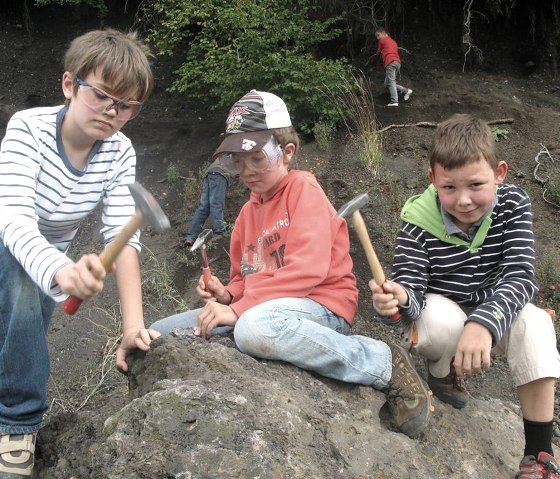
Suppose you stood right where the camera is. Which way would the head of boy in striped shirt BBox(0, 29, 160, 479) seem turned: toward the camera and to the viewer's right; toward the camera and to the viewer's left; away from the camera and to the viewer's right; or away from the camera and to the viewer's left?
toward the camera and to the viewer's right

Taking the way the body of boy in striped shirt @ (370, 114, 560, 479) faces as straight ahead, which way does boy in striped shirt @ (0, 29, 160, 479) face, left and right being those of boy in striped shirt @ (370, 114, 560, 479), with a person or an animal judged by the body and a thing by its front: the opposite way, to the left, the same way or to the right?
to the left

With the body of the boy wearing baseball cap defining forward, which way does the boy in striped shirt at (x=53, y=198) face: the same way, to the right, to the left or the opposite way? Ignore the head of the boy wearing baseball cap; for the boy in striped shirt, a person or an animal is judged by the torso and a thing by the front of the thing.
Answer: to the left

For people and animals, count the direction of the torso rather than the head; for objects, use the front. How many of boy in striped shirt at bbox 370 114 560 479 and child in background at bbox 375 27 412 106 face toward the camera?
1

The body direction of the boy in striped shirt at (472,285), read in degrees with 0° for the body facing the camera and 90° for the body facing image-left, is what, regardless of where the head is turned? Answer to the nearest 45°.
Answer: approximately 0°

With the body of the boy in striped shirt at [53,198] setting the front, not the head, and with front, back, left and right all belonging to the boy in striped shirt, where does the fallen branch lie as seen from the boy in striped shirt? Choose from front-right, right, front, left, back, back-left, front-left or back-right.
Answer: left

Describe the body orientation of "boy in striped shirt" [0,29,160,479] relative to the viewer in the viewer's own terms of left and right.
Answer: facing the viewer and to the right of the viewer

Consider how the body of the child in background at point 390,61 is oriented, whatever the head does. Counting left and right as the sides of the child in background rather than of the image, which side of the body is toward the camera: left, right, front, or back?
left

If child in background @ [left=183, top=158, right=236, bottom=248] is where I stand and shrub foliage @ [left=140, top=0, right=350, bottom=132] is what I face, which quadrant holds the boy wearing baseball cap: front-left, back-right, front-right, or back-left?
back-right

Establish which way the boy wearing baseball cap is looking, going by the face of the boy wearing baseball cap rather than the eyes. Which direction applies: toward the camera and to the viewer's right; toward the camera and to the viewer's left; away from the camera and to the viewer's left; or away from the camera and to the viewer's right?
toward the camera and to the viewer's left

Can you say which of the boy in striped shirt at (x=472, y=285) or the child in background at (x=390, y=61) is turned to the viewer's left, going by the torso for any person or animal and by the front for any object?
the child in background
